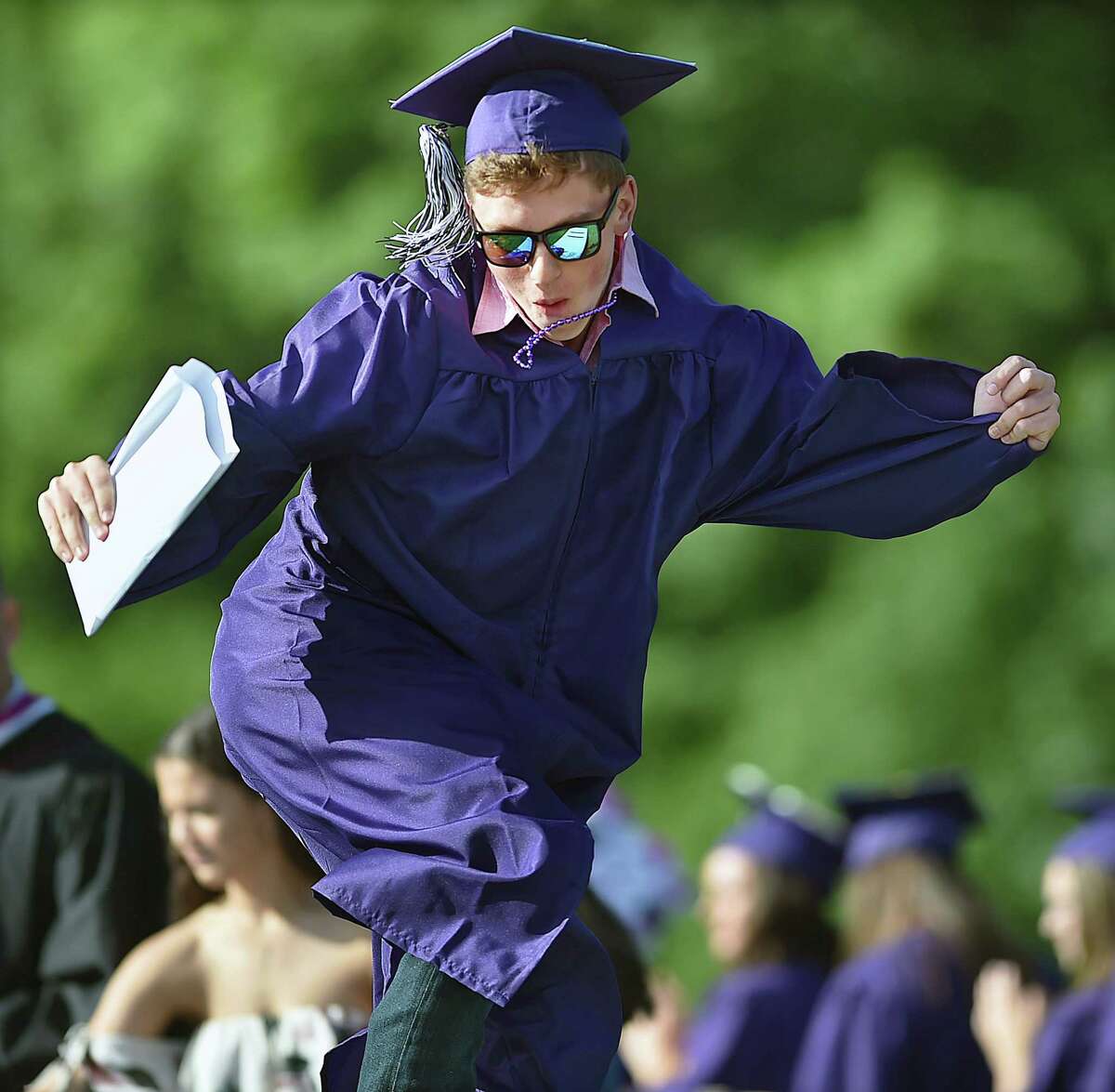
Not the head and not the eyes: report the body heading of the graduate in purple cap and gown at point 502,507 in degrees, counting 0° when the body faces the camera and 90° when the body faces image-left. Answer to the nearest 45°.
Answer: approximately 0°

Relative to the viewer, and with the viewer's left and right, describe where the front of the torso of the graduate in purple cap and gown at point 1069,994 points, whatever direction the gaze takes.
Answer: facing to the left of the viewer

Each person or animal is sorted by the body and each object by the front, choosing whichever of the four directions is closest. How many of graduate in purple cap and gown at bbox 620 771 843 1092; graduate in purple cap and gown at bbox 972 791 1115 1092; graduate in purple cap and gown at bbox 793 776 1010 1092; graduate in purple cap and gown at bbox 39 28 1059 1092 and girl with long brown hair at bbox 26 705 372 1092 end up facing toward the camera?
2

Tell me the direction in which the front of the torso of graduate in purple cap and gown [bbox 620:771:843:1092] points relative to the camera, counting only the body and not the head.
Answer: to the viewer's left

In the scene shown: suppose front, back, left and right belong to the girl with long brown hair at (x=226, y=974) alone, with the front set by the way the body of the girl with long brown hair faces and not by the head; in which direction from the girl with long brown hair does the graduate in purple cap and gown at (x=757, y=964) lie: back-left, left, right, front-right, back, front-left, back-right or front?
back-left

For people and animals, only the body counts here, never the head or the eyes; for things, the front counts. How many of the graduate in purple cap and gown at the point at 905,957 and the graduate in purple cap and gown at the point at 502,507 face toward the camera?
1

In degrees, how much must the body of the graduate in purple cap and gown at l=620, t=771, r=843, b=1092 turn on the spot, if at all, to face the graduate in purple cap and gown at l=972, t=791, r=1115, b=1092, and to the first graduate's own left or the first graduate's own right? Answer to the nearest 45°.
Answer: approximately 135° to the first graduate's own left
